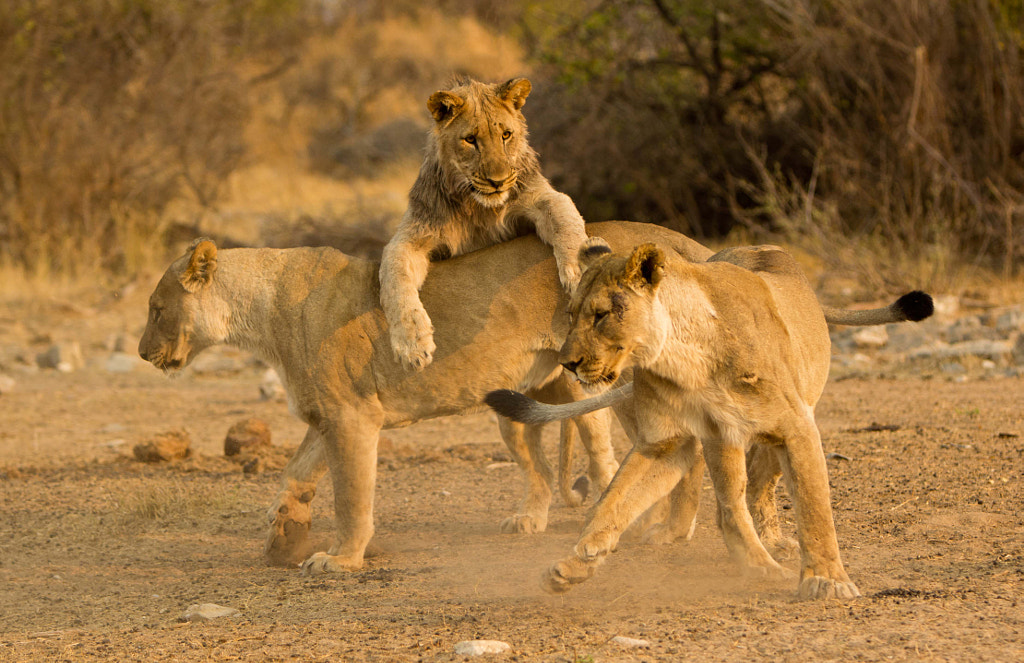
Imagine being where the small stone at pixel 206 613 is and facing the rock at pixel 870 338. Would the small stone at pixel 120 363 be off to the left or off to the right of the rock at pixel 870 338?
left

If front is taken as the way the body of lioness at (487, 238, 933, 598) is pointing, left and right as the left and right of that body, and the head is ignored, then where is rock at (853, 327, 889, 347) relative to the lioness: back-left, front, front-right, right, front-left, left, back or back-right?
back-right

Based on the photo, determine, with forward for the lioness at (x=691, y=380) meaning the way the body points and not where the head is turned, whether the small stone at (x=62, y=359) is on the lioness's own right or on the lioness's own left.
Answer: on the lioness's own right

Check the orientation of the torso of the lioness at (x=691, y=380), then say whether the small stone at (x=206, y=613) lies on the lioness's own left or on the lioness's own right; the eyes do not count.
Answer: on the lioness's own right

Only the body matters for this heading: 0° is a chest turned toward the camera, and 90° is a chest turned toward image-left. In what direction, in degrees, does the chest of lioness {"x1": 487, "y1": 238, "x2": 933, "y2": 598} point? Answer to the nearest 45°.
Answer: approximately 45°

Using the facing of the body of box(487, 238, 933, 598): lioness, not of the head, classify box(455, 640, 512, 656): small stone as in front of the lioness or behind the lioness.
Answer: in front
